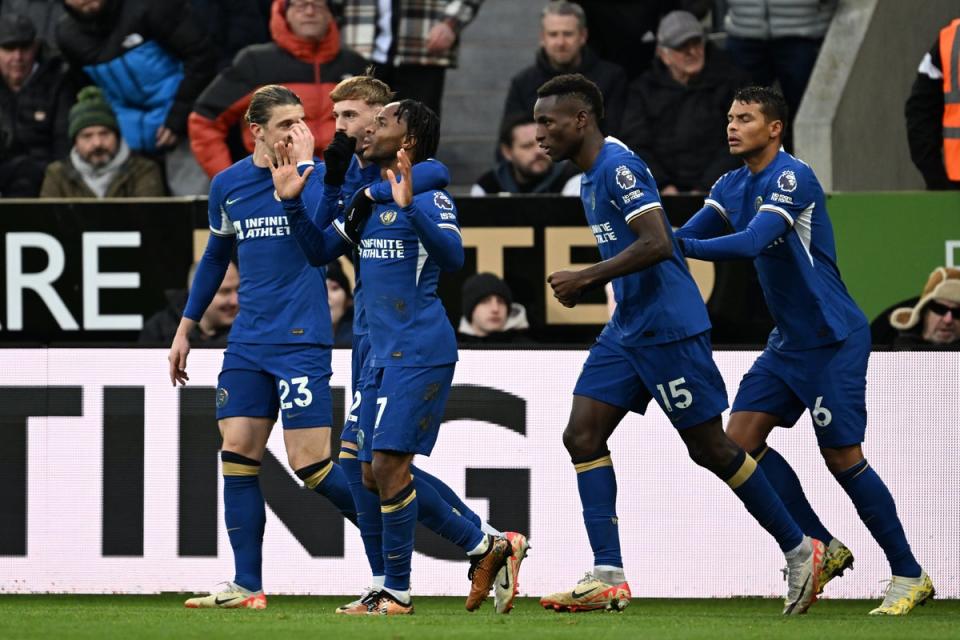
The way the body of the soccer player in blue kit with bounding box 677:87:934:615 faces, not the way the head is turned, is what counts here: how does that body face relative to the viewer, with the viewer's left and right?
facing the viewer and to the left of the viewer

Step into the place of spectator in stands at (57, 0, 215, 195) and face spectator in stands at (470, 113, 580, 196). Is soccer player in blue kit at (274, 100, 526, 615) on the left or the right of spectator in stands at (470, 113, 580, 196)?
right

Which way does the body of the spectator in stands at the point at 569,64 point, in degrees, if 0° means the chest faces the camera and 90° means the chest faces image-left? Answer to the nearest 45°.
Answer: approximately 0°

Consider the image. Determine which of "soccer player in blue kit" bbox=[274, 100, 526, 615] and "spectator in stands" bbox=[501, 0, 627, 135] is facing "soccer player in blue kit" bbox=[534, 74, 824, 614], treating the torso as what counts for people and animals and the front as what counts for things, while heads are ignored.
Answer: the spectator in stands

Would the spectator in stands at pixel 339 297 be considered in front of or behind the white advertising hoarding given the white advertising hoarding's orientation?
behind

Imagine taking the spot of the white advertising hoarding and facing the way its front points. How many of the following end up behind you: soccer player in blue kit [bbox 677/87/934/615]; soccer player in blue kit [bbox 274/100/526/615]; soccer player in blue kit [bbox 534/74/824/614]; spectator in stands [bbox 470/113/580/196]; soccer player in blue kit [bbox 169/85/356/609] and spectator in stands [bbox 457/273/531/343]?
2

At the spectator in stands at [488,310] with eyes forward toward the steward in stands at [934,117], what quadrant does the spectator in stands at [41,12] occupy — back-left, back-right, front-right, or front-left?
back-left

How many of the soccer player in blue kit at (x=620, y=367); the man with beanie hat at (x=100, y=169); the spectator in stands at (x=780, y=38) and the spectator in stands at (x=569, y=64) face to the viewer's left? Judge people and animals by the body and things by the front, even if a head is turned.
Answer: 1

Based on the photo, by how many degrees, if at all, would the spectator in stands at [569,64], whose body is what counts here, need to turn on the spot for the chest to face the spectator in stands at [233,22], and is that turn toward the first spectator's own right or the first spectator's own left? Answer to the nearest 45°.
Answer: approximately 90° to the first spectator's own right

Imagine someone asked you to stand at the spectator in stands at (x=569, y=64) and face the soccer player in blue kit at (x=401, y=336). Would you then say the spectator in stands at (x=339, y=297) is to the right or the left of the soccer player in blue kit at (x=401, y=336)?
right

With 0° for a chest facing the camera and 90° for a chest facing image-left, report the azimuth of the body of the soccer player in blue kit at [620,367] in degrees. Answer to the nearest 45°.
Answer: approximately 90°

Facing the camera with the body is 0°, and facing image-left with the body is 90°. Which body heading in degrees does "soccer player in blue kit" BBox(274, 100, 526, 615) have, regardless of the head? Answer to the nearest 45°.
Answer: approximately 45°

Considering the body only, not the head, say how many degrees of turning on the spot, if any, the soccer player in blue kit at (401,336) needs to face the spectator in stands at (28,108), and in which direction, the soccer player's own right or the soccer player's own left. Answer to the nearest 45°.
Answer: approximately 90° to the soccer player's own right

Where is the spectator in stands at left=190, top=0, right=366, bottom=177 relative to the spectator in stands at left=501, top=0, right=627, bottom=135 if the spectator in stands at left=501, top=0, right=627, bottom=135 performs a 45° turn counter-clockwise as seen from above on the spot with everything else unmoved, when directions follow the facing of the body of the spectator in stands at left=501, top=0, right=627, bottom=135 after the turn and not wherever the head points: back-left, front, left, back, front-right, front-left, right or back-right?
back-right

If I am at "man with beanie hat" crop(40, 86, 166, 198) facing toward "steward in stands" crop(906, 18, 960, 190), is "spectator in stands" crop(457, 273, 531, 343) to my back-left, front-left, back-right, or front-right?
front-right

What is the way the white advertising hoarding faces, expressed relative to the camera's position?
facing the viewer
